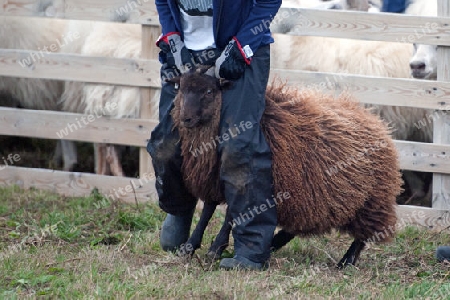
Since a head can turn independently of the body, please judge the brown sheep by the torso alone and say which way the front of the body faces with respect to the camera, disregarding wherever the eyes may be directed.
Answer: to the viewer's left

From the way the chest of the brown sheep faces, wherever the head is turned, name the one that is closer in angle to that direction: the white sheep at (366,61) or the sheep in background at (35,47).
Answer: the sheep in background

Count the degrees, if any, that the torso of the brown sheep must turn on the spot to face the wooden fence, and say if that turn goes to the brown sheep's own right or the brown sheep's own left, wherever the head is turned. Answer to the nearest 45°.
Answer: approximately 45° to the brown sheep's own right

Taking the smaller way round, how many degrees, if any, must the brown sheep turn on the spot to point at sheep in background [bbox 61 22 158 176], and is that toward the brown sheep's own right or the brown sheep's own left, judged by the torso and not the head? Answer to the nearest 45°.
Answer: approximately 45° to the brown sheep's own right

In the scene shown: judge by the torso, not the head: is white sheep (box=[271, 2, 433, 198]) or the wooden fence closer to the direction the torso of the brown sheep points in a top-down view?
the wooden fence
